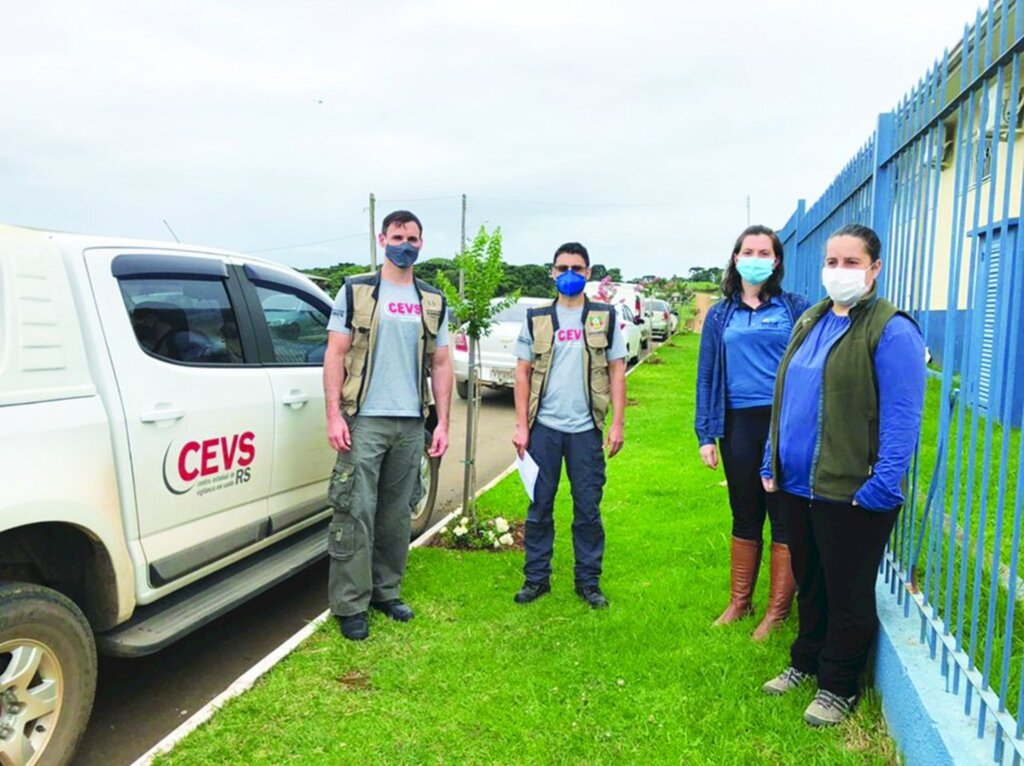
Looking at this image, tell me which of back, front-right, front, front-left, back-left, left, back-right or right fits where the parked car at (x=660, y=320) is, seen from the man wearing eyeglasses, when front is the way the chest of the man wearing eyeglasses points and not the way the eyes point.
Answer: back

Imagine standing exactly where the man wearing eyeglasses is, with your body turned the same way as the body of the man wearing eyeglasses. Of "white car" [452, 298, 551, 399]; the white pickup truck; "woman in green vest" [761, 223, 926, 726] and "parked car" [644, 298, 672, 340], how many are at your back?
2

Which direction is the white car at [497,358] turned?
away from the camera

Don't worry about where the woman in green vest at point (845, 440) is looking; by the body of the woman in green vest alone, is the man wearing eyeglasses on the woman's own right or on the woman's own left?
on the woman's own right

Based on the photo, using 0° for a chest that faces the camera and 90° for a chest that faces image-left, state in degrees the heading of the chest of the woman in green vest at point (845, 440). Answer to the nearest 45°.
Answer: approximately 45°

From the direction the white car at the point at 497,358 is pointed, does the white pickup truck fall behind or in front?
behind

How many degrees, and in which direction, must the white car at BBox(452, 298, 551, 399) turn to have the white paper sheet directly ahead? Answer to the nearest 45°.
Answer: approximately 180°
